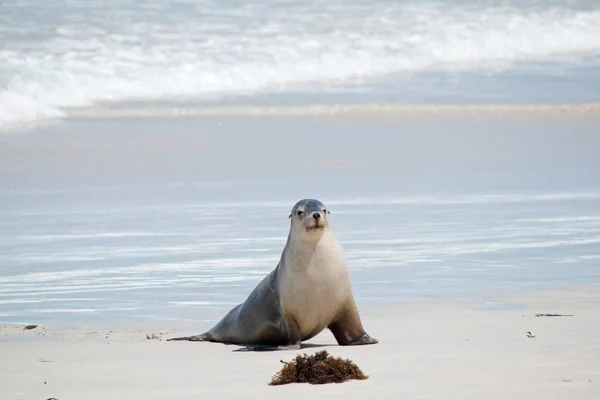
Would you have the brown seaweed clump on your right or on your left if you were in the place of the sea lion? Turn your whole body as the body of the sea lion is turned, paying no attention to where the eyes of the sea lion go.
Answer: on your right

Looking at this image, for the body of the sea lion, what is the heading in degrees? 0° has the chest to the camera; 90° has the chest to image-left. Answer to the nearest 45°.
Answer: approximately 315°
